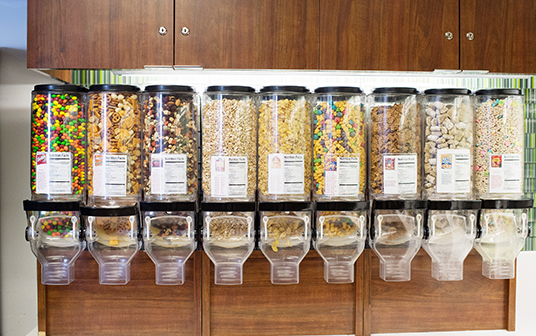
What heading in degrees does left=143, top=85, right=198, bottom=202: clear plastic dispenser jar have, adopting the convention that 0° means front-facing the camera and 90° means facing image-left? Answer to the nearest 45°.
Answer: approximately 0°

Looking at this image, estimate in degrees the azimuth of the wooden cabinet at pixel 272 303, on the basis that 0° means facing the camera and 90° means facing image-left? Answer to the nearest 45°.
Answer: approximately 0°

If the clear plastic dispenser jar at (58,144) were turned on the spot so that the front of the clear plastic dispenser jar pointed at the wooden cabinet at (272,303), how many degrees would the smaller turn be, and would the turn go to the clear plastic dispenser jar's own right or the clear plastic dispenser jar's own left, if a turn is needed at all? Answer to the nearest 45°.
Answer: approximately 90° to the clear plastic dispenser jar's own left

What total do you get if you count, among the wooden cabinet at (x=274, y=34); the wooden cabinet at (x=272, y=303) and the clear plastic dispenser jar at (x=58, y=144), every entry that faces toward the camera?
3
